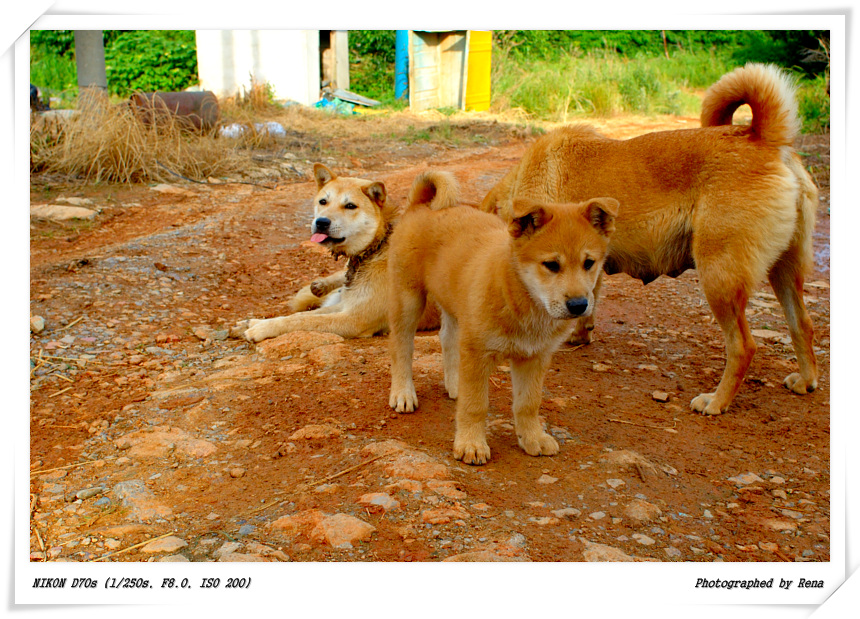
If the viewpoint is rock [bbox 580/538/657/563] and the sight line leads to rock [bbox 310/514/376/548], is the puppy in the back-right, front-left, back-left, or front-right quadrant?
front-right

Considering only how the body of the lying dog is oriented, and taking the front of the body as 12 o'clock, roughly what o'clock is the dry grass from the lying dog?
The dry grass is roughly at 2 o'clock from the lying dog.

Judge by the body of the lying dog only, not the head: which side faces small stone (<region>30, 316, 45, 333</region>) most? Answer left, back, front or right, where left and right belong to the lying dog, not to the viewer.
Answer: front

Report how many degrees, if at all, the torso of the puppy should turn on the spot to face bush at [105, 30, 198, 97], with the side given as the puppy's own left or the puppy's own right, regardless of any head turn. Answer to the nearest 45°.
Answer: approximately 180°

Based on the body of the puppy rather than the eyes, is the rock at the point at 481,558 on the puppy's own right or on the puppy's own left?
on the puppy's own right

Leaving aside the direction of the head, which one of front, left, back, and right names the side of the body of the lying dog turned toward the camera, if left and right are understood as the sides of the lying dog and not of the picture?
left

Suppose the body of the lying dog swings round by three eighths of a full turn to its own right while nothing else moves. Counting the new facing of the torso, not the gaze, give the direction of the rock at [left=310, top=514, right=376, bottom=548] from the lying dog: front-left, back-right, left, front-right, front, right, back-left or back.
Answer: back-right

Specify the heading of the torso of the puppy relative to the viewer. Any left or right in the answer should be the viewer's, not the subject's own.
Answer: facing the viewer and to the right of the viewer

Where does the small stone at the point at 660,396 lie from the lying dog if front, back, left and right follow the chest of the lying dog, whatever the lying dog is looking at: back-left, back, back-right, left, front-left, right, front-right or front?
back-left

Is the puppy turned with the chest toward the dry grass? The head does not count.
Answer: no

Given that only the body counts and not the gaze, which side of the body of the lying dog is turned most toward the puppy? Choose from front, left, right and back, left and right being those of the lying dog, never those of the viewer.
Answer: left

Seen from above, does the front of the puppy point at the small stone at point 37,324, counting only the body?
no

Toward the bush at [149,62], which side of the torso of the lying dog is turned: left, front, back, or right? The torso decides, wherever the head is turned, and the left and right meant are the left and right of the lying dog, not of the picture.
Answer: right

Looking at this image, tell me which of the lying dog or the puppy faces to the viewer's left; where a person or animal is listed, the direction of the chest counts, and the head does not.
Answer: the lying dog

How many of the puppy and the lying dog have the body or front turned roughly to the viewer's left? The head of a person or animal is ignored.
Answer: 1

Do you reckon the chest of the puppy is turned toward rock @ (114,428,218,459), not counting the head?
no

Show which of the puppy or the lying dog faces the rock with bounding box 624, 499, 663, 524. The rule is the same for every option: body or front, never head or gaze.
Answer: the puppy
